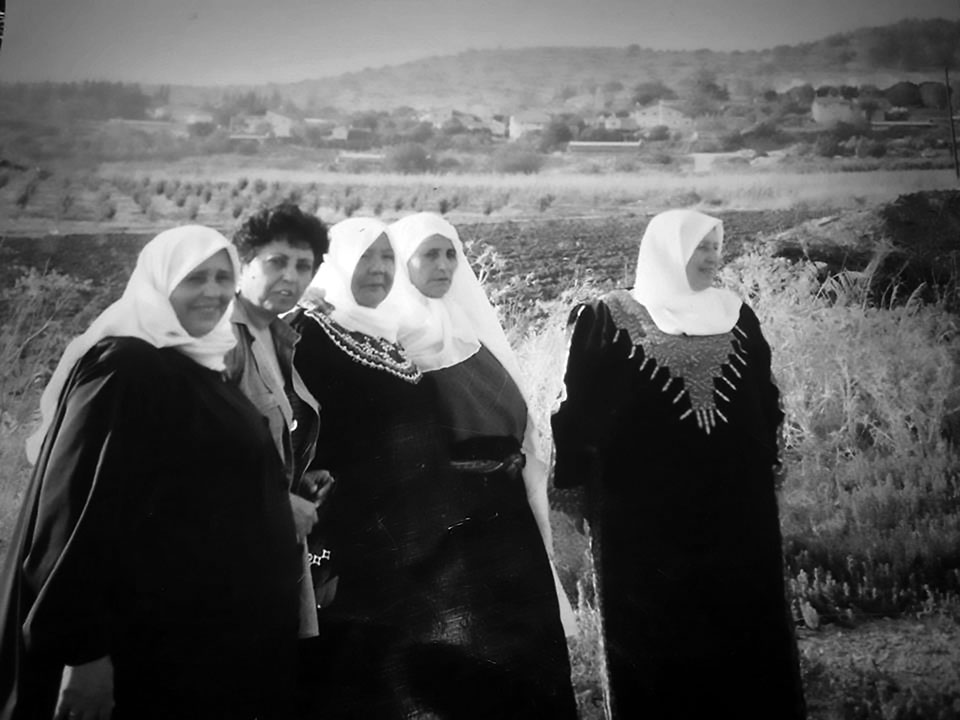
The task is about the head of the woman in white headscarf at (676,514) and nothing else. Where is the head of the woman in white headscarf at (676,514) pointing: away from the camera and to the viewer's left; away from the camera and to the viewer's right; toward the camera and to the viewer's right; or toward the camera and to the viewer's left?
toward the camera and to the viewer's right

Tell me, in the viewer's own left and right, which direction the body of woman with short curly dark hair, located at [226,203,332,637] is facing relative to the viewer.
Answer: facing the viewer and to the right of the viewer

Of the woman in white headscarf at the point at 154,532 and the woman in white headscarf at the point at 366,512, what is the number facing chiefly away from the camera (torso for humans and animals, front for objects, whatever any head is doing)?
0

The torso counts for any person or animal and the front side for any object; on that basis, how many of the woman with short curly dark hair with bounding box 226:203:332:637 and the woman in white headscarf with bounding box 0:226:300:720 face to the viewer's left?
0

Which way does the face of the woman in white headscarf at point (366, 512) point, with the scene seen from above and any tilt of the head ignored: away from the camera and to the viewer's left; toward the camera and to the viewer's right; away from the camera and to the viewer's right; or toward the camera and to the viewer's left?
toward the camera and to the viewer's right
